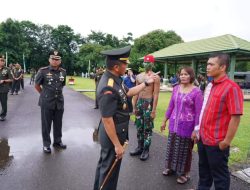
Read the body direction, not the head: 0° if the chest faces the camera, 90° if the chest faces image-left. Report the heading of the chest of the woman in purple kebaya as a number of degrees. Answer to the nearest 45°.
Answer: approximately 45°

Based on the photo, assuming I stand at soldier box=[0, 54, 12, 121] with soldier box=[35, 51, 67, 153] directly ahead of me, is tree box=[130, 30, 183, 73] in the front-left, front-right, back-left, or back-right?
back-left

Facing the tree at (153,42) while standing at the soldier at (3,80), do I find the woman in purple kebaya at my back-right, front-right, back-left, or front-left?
back-right

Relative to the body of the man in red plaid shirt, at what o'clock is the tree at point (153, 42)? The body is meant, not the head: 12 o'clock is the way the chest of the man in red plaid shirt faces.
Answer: The tree is roughly at 4 o'clock from the man in red plaid shirt.

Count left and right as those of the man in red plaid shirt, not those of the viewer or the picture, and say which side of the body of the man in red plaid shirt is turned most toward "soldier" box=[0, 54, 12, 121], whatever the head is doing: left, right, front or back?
right

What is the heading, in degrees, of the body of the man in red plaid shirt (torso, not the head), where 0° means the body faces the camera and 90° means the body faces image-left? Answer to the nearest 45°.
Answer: approximately 45°
